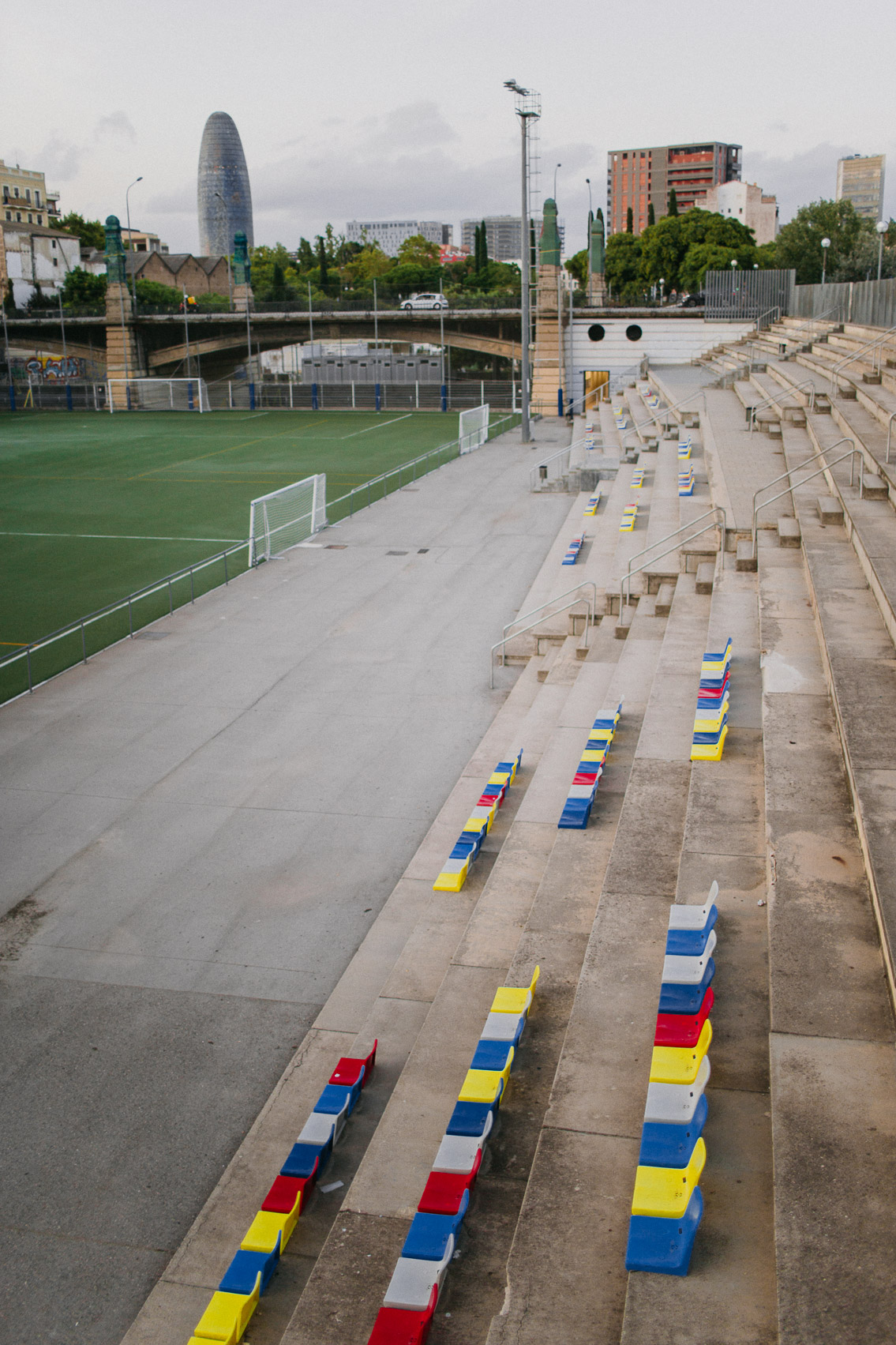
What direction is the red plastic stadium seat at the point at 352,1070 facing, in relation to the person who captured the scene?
facing to the left of the viewer

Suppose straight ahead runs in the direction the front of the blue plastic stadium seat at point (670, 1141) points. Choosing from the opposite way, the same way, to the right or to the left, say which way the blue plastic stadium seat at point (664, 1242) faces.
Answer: the same way

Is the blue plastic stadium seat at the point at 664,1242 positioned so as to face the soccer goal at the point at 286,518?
no

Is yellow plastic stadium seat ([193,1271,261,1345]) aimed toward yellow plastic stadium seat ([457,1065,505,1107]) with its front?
no

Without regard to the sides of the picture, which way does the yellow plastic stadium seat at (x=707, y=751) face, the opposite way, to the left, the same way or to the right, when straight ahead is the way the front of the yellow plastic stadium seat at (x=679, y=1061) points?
the same way

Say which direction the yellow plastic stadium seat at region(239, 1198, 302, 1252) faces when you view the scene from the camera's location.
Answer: facing to the left of the viewer

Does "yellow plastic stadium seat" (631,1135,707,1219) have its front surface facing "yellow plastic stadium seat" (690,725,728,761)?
no

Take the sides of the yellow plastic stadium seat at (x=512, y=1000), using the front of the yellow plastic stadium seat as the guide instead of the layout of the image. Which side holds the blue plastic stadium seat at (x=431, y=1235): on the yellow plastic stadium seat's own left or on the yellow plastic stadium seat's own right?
on the yellow plastic stadium seat's own left

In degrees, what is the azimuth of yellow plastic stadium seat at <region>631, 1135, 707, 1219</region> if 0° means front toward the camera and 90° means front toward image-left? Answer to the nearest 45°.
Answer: approximately 90°

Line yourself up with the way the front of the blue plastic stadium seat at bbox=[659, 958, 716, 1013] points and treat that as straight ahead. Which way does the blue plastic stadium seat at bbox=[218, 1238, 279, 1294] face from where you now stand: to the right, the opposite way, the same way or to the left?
the same way

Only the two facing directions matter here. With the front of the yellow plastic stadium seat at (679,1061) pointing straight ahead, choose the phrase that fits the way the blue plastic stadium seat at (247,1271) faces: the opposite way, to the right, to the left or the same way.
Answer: the same way

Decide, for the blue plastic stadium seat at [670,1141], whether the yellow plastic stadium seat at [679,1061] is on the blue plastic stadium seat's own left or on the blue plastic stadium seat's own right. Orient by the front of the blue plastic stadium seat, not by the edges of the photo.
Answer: on the blue plastic stadium seat's own right

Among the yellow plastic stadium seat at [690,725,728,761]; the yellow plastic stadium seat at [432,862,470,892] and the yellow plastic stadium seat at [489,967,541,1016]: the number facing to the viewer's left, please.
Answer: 3

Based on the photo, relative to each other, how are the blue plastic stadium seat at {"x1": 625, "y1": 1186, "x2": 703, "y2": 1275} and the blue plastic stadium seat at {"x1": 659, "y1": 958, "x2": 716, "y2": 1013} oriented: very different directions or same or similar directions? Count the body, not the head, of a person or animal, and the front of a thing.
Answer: same or similar directions

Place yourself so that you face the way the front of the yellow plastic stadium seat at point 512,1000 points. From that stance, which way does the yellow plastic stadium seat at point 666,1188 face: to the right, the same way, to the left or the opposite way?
the same way

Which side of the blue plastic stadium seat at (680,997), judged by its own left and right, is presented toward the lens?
left

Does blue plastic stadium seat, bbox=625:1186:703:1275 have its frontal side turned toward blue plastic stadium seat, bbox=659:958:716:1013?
no

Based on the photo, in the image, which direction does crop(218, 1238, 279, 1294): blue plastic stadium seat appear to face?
to the viewer's left

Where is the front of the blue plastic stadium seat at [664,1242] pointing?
to the viewer's left

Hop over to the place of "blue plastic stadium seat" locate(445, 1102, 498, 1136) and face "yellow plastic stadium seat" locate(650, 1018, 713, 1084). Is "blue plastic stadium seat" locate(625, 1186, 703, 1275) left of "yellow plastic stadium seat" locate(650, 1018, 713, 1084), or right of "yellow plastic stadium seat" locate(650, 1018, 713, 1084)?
right

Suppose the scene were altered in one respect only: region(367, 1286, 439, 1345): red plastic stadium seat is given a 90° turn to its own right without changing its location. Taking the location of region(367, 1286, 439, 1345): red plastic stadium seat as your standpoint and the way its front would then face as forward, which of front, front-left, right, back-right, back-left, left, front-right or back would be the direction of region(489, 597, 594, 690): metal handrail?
front

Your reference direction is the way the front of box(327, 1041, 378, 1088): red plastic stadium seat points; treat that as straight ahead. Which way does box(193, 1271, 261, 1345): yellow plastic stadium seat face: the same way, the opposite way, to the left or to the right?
the same way
